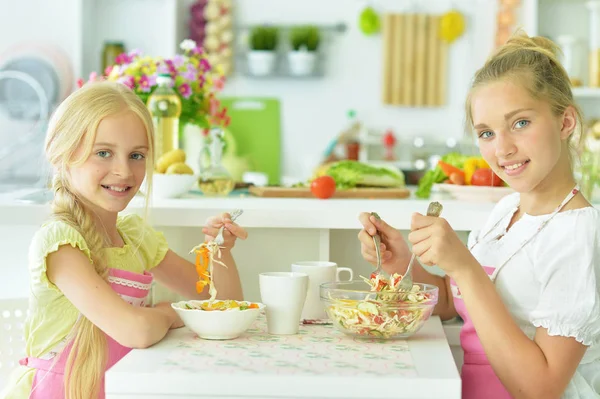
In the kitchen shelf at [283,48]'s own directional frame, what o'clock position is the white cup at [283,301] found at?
The white cup is roughly at 12 o'clock from the kitchen shelf.

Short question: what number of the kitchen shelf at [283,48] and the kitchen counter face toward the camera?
2

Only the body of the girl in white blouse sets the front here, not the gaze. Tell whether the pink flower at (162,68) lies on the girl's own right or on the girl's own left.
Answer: on the girl's own right

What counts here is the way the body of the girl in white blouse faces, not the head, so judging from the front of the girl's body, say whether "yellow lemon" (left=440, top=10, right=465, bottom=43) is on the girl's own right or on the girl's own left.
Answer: on the girl's own right

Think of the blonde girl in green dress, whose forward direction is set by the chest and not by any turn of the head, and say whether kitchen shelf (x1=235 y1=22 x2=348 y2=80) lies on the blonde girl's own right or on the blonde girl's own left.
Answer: on the blonde girl's own left

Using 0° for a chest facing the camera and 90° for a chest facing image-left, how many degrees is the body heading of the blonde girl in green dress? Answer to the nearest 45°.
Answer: approximately 315°

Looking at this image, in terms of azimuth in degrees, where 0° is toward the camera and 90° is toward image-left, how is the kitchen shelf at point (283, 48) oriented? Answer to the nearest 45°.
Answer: approximately 0°

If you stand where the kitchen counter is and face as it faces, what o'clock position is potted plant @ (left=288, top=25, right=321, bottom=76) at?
The potted plant is roughly at 6 o'clock from the kitchen counter.

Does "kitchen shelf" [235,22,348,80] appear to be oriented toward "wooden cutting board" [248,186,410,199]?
yes

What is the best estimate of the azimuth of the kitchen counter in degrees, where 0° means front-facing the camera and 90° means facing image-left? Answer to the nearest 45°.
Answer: approximately 0°
